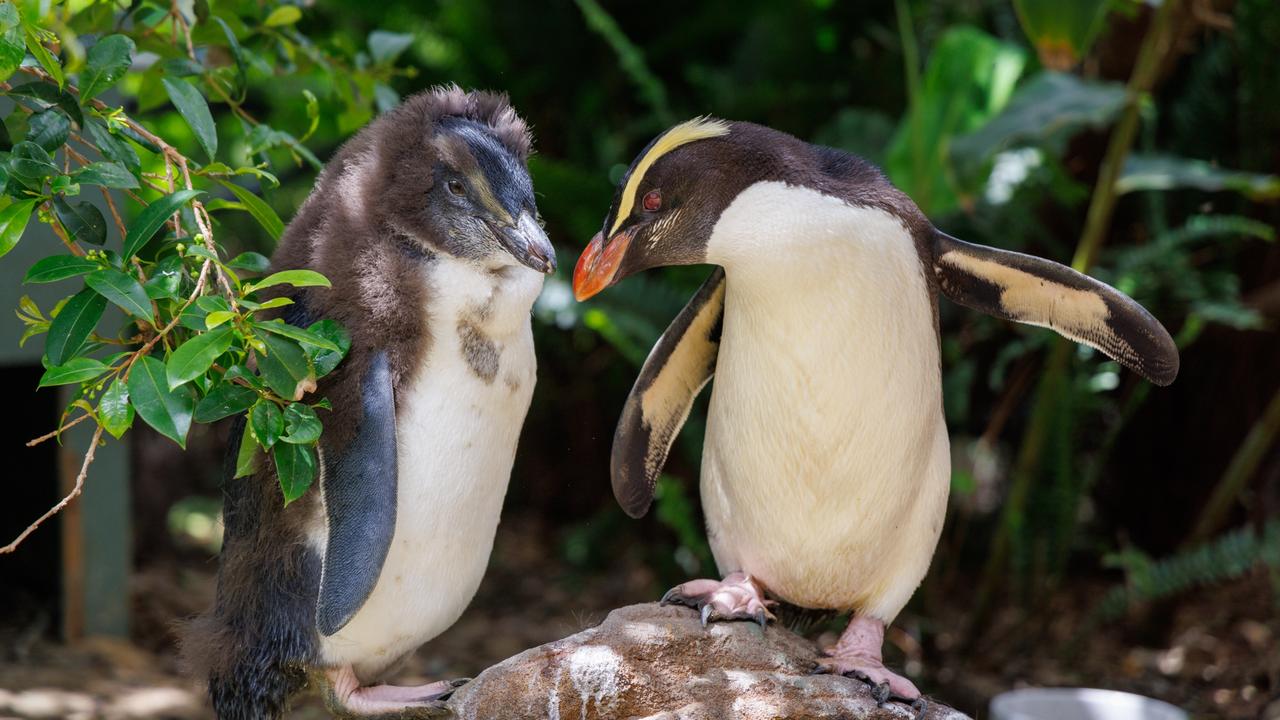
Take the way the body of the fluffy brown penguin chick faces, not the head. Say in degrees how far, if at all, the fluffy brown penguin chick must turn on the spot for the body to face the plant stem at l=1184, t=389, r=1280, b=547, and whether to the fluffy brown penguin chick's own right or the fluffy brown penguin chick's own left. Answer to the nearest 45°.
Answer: approximately 90° to the fluffy brown penguin chick's own left

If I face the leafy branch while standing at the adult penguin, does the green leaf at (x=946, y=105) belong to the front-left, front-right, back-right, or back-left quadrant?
back-right

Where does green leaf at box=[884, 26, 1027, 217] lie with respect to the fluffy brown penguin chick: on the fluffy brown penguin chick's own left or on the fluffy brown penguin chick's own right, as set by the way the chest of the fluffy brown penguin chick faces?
on the fluffy brown penguin chick's own left

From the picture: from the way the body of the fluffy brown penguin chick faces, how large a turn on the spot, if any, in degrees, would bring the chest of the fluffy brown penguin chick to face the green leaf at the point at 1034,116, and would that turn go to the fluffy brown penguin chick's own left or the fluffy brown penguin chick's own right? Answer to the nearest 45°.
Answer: approximately 90° to the fluffy brown penguin chick's own left

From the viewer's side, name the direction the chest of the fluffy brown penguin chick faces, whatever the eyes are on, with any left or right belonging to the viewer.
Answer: facing the viewer and to the right of the viewer

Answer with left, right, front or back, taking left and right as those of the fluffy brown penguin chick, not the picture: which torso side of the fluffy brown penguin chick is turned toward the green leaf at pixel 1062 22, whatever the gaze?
left

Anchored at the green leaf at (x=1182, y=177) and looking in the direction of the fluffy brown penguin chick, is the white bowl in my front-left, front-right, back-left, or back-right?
front-left
